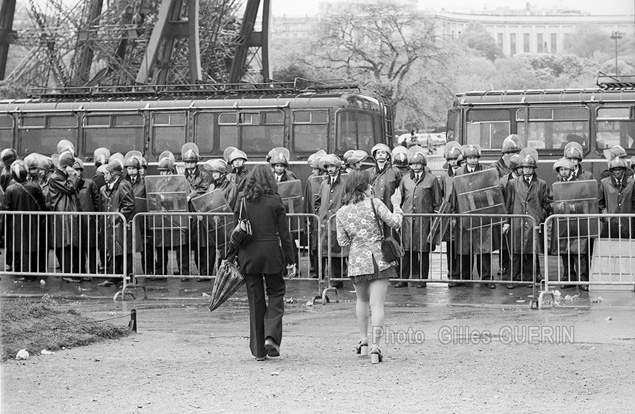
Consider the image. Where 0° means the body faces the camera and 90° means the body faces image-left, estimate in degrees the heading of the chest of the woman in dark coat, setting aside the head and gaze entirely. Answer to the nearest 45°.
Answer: approximately 180°

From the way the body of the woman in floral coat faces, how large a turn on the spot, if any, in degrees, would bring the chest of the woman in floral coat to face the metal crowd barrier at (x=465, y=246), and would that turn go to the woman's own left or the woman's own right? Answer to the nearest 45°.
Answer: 0° — they already face it

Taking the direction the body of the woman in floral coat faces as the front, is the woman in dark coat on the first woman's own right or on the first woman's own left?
on the first woman's own left

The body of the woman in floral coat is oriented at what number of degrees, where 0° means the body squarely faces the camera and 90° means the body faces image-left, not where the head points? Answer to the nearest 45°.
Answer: approximately 180°

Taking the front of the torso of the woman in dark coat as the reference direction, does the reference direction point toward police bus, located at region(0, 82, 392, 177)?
yes

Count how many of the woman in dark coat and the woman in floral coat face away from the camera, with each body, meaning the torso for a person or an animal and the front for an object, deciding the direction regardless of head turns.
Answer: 2

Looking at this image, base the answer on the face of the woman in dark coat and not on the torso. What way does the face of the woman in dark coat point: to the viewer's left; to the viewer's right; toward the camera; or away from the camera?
away from the camera
